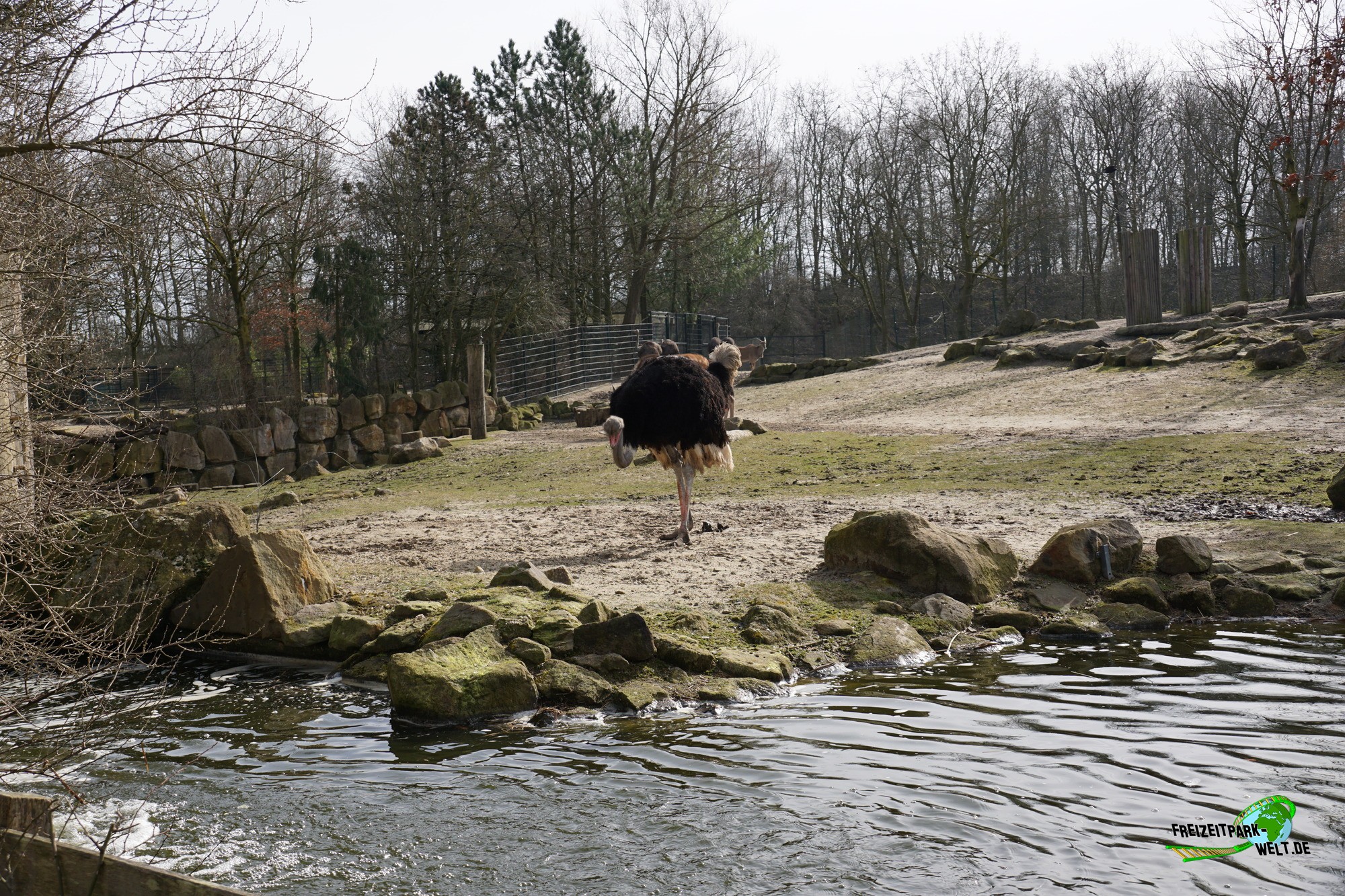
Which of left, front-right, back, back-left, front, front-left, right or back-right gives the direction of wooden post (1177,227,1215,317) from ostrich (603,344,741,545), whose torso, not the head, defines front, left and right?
back-right

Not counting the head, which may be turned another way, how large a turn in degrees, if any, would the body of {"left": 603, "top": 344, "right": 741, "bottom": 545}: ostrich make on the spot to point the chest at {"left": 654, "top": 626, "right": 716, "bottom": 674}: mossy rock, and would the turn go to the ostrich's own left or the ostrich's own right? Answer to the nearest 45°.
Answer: approximately 90° to the ostrich's own left

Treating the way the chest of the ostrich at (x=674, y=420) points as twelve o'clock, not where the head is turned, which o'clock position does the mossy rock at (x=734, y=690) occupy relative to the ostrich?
The mossy rock is roughly at 9 o'clock from the ostrich.

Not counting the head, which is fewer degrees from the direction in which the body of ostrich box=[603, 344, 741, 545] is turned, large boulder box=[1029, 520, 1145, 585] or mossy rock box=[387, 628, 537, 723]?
the mossy rock

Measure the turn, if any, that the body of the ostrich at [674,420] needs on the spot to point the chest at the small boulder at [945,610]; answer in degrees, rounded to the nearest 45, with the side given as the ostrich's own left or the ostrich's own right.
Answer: approximately 135° to the ostrich's own left

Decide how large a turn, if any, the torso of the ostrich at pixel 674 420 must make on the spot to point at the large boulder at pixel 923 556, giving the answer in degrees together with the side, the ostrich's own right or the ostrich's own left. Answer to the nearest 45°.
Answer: approximately 135° to the ostrich's own left

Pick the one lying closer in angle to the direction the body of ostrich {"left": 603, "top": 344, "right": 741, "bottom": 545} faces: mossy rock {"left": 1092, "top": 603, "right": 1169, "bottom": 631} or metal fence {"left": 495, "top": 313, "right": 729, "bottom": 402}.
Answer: the metal fence

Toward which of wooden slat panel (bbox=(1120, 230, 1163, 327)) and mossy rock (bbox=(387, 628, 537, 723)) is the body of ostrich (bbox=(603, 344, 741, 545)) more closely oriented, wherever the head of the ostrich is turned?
the mossy rock

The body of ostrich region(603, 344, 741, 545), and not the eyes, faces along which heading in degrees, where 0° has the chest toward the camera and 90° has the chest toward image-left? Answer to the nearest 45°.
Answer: approximately 90°

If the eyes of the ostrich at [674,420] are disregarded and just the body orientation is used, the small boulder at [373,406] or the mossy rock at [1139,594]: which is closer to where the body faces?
the small boulder
